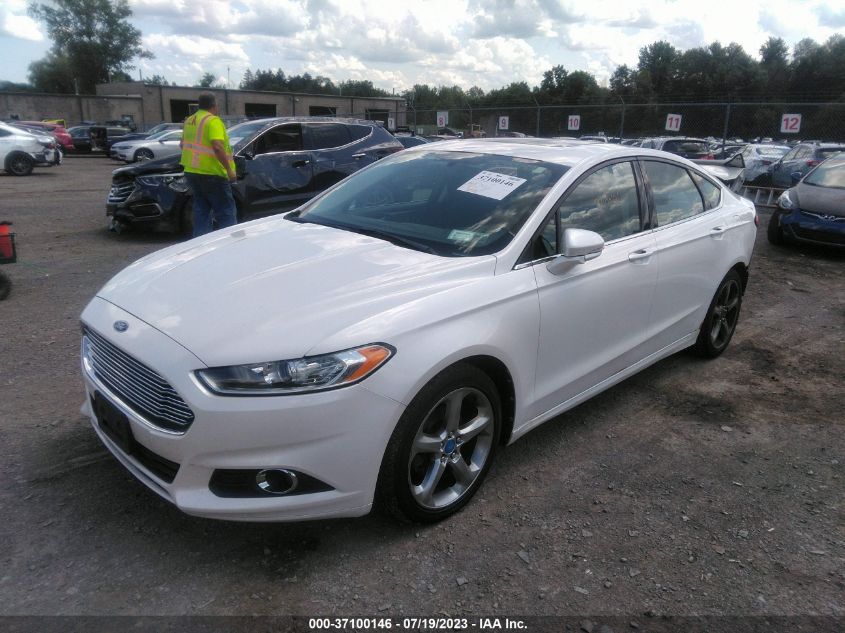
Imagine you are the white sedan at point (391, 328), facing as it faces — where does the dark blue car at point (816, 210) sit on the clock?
The dark blue car is roughly at 6 o'clock from the white sedan.

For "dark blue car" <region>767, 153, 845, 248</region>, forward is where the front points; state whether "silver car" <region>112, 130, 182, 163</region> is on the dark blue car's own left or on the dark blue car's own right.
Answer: on the dark blue car's own right

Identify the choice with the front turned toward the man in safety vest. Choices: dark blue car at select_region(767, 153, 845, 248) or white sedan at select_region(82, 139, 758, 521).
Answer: the dark blue car

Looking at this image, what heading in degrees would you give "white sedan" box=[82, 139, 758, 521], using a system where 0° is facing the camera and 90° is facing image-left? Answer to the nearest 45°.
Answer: approximately 45°

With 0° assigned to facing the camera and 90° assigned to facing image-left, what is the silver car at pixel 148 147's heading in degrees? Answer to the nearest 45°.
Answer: approximately 45°

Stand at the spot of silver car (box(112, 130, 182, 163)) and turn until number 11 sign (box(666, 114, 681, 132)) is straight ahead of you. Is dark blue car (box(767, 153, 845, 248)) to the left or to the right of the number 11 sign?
right

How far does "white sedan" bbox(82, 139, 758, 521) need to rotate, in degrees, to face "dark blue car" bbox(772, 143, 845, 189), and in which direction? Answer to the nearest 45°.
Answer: approximately 180°

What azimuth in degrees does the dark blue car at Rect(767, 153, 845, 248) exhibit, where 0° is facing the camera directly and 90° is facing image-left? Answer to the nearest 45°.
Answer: approximately 45°

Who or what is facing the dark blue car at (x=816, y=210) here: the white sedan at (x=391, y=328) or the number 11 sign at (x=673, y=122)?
the number 11 sign
